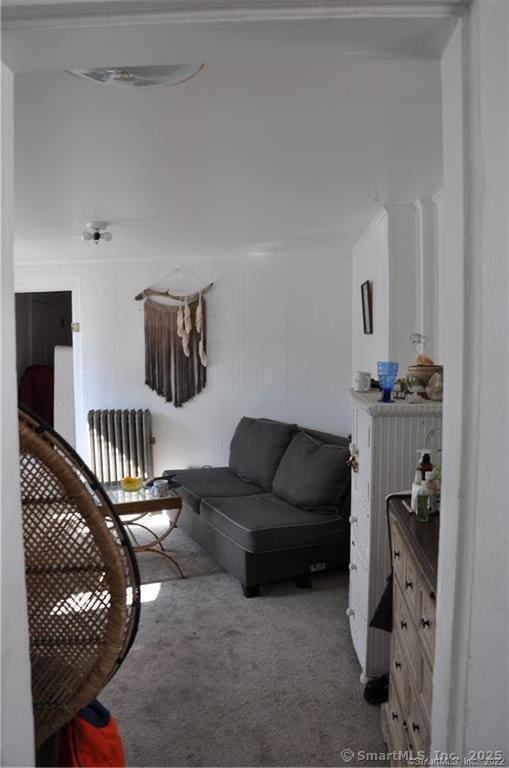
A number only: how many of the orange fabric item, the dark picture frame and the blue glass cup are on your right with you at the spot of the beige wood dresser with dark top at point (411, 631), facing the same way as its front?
2

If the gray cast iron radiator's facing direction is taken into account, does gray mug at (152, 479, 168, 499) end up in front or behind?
in front

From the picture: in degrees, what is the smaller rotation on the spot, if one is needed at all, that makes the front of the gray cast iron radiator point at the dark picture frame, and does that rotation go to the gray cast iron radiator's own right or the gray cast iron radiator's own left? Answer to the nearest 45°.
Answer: approximately 45° to the gray cast iron radiator's own left

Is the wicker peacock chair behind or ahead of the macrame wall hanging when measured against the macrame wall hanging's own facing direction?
ahead

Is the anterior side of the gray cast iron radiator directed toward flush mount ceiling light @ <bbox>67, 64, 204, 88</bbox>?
yes

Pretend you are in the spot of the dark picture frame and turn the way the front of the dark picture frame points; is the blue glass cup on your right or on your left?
on your left

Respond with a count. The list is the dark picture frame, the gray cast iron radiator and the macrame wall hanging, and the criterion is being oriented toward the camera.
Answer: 2

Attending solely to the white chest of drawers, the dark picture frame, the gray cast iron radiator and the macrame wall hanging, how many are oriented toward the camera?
2

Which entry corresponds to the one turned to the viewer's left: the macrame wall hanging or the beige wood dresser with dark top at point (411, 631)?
the beige wood dresser with dark top

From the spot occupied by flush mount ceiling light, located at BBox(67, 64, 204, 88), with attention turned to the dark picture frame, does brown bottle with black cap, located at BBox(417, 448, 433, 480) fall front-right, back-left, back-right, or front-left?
front-right

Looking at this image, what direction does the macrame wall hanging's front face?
toward the camera

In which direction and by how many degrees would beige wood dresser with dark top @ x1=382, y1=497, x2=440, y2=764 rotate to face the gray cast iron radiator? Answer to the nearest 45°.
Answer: approximately 45° to its right

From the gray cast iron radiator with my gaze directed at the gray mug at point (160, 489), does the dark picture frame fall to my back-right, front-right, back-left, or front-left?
front-left

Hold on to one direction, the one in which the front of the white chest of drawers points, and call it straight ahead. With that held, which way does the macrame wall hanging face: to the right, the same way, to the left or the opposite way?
to the left

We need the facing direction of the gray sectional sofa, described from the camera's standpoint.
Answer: facing the viewer and to the left of the viewer

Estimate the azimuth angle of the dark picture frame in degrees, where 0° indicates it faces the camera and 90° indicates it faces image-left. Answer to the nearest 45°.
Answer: approximately 90°

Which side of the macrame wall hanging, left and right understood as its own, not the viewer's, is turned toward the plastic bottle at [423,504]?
front

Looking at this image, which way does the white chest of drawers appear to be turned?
to the viewer's left

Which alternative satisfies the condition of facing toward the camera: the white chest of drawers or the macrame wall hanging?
the macrame wall hanging
